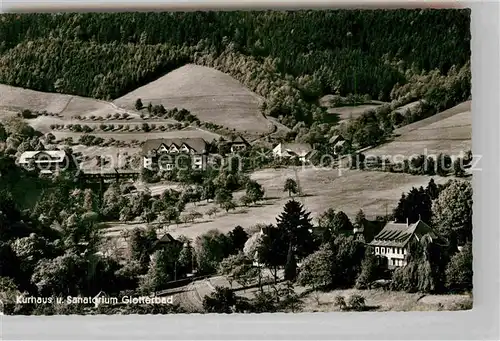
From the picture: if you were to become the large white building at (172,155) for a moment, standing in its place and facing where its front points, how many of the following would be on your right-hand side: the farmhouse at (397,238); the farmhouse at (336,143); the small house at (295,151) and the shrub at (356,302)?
0

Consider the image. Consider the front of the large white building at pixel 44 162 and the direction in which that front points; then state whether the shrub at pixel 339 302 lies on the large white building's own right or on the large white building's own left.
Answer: on the large white building's own left

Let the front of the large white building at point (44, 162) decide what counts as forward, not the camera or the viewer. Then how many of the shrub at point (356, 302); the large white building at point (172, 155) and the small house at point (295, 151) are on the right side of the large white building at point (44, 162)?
0

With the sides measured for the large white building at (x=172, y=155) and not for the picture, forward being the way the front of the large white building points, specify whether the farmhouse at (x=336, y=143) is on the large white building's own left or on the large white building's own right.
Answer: on the large white building's own left

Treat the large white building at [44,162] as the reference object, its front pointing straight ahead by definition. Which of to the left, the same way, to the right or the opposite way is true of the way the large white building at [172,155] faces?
the same way

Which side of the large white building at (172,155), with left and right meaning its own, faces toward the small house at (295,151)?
left

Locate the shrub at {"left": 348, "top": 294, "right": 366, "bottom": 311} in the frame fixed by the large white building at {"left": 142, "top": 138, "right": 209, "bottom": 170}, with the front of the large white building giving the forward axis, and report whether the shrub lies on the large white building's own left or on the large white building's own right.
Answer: on the large white building's own left

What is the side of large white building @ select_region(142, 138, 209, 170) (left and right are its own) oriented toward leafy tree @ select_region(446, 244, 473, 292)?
front

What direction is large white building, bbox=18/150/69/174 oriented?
toward the camera

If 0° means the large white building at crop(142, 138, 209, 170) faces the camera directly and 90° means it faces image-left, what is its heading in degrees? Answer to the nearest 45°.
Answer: approximately 0°

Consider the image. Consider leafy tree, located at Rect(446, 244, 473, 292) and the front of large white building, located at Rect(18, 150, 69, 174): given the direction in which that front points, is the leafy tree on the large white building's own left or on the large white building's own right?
on the large white building's own left

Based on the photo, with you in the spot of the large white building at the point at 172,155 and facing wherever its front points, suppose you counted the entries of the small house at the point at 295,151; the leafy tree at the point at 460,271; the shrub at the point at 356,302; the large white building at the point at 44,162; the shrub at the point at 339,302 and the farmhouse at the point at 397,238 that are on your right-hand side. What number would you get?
1

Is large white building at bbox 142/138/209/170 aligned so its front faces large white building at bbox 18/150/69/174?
no

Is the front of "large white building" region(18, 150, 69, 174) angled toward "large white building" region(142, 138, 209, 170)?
no

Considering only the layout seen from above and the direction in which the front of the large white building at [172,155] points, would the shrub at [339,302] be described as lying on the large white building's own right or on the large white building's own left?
on the large white building's own left

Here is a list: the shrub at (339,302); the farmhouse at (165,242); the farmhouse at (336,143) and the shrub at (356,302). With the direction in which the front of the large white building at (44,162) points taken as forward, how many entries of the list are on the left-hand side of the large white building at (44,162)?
4

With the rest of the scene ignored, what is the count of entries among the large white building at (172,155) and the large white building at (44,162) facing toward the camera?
2

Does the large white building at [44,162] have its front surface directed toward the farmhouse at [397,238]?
no
